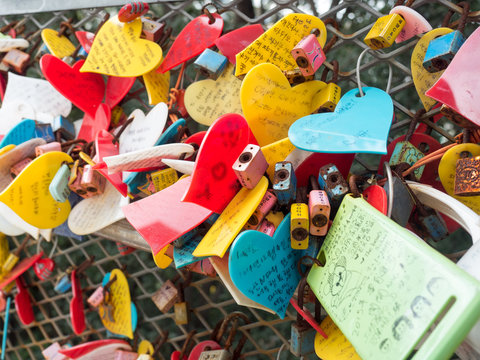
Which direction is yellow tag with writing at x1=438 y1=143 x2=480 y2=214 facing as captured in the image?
toward the camera
